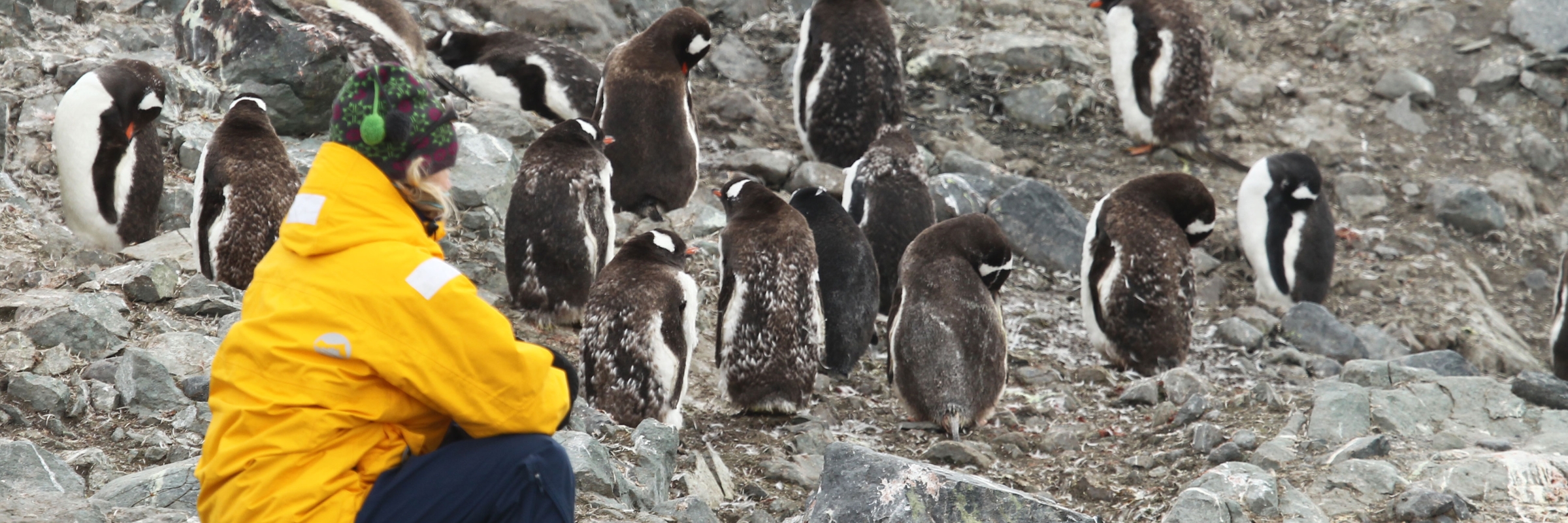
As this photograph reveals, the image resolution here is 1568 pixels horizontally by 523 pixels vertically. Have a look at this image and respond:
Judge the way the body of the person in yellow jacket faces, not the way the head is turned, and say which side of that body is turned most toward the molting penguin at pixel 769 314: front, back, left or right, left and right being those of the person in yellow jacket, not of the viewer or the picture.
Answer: front

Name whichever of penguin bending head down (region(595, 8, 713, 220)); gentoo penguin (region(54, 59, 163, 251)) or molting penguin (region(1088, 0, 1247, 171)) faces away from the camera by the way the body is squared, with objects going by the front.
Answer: the penguin bending head down

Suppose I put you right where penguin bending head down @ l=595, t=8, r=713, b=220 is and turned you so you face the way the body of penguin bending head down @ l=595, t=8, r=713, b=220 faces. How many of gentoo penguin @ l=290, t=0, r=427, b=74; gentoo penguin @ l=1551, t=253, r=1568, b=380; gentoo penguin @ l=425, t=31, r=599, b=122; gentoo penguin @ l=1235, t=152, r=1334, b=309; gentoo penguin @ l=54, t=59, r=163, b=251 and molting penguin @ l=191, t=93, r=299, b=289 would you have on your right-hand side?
2

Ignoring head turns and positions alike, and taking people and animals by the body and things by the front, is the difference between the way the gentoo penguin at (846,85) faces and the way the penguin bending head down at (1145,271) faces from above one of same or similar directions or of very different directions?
same or similar directions

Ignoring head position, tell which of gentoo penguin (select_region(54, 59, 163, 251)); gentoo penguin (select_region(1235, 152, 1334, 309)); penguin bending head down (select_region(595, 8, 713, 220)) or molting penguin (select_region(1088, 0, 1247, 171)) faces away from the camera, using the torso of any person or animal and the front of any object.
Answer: the penguin bending head down

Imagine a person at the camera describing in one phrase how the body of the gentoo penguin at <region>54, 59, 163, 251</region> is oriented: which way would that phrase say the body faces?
to the viewer's left

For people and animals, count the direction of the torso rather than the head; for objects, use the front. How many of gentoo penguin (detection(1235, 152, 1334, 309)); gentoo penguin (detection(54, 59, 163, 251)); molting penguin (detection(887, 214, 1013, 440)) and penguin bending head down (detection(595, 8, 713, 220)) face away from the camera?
2

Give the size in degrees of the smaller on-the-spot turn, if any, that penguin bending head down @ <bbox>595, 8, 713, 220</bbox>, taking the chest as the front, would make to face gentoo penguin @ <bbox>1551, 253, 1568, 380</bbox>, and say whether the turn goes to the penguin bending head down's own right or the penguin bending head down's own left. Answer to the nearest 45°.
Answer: approximately 90° to the penguin bending head down's own right

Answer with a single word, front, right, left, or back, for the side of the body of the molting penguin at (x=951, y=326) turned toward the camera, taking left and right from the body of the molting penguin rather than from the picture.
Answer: back

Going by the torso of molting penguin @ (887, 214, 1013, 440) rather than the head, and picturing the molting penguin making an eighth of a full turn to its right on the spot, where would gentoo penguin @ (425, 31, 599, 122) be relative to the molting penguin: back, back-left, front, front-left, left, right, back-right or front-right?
left

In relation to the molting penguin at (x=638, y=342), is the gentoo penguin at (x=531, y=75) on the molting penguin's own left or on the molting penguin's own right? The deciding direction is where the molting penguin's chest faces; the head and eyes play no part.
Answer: on the molting penguin's own left

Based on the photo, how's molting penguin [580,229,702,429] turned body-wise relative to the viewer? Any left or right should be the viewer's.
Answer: facing away from the viewer and to the right of the viewer

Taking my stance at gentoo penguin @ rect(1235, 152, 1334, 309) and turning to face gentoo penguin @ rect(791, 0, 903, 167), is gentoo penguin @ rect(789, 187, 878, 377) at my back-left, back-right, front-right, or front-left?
front-left

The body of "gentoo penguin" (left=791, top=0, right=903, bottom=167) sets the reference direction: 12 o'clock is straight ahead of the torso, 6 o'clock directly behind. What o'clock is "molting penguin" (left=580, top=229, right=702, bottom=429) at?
The molting penguin is roughly at 8 o'clock from the gentoo penguin.

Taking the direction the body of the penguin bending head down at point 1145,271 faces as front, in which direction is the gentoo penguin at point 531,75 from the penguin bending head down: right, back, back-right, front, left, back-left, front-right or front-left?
front-left

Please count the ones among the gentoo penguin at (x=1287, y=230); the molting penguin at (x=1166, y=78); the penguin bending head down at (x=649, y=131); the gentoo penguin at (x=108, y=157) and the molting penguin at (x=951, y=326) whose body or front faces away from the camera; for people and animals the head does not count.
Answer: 2

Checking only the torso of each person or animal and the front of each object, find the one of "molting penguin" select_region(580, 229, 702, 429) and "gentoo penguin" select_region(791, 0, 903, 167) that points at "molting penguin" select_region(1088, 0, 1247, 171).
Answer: "molting penguin" select_region(580, 229, 702, 429)

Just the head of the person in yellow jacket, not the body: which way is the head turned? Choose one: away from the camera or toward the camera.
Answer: away from the camera

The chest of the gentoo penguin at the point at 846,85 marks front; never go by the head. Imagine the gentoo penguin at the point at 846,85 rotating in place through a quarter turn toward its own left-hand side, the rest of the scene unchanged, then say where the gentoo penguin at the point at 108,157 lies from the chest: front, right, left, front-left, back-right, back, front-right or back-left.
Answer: front

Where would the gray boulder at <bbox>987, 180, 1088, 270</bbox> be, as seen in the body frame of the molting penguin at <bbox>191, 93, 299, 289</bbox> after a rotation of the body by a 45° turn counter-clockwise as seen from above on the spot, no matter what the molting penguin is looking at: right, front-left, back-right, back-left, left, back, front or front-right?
back

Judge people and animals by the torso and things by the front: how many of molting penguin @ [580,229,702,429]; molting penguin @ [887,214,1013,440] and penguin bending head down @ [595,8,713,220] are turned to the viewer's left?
0

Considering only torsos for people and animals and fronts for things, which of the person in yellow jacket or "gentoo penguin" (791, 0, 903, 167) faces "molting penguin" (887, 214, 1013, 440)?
the person in yellow jacket
